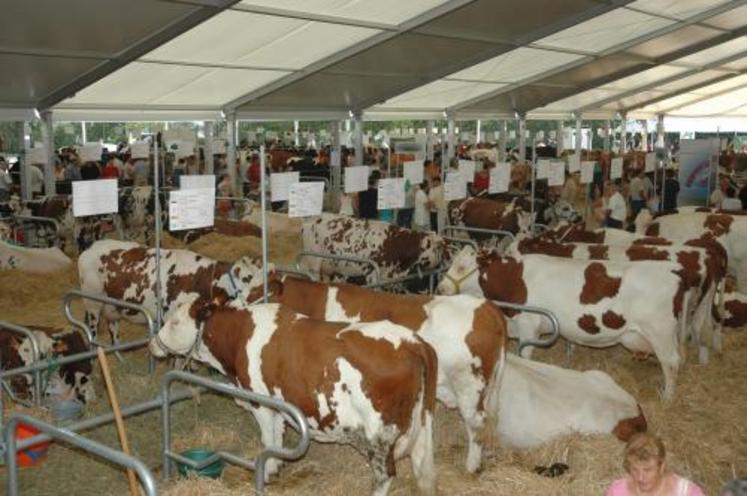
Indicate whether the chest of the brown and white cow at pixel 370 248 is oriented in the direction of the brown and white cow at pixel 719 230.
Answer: yes

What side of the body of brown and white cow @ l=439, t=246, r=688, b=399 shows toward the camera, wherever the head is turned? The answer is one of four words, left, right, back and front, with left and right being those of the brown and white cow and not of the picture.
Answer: left

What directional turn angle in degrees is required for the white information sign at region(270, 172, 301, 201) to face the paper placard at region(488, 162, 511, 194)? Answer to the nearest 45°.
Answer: approximately 135° to its left

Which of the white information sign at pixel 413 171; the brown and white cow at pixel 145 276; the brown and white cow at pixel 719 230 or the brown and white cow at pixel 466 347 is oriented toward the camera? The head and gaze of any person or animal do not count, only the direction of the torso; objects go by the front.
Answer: the white information sign

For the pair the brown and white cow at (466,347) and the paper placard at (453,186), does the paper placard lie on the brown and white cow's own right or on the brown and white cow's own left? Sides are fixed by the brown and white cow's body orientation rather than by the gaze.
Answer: on the brown and white cow's own right

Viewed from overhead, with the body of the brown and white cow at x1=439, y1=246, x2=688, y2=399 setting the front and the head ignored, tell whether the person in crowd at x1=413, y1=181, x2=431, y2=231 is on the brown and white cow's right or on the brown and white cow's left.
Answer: on the brown and white cow's right

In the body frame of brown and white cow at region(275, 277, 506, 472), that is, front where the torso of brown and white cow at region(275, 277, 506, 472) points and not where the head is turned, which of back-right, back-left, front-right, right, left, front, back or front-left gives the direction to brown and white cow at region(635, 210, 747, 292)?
back-right

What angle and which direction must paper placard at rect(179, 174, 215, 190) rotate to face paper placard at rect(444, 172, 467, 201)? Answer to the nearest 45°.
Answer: approximately 135° to its left

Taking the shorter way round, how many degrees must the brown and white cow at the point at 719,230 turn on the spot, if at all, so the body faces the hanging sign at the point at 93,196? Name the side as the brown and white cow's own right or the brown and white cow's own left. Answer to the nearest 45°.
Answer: approximately 45° to the brown and white cow's own left

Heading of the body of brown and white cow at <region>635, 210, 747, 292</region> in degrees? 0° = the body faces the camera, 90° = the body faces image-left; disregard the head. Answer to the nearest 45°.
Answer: approximately 90°

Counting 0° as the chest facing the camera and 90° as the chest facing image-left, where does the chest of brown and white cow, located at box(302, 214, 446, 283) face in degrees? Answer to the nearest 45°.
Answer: approximately 270°

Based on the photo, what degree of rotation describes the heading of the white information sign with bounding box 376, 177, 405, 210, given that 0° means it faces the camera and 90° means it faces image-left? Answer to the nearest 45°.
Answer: approximately 0°

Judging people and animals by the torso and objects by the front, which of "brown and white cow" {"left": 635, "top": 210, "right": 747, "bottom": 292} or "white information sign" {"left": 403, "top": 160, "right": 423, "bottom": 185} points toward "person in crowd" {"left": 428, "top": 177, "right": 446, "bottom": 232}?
the brown and white cow
